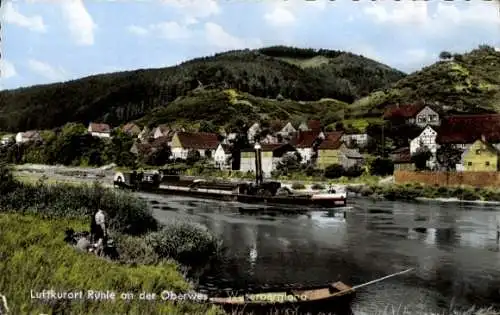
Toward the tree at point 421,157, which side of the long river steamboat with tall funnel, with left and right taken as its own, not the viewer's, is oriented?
front

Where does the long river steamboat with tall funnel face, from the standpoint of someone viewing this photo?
facing to the right of the viewer

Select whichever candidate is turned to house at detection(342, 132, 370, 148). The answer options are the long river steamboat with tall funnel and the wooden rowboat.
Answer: the long river steamboat with tall funnel
